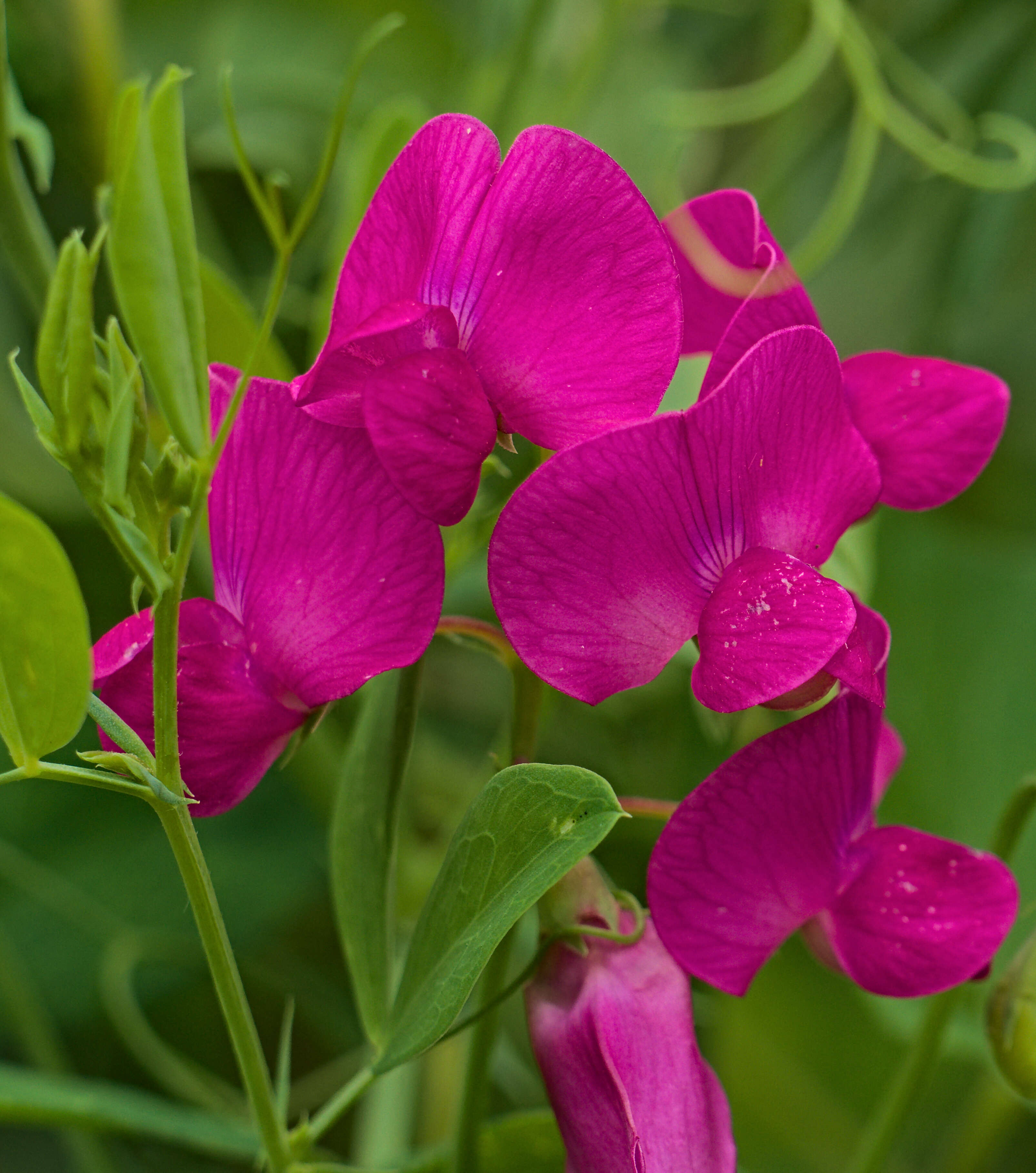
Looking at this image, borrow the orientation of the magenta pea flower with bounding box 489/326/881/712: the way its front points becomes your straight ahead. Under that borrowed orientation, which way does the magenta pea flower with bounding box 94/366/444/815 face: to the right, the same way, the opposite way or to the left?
to the right

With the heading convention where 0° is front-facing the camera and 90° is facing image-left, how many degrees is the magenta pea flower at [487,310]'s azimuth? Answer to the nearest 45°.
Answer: approximately 45°

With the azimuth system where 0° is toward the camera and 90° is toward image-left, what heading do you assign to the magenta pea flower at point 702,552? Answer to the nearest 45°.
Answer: approximately 315°

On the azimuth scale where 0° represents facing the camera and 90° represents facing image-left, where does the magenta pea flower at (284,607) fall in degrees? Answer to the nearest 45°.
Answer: approximately 45°
